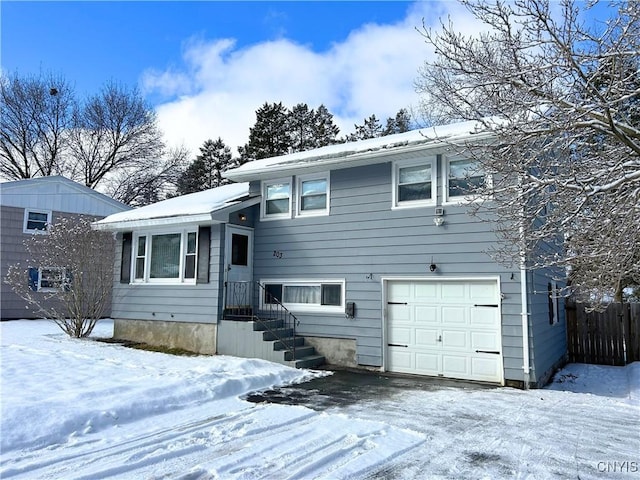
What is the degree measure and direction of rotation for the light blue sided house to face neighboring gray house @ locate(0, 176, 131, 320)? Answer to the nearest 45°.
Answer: approximately 90° to its right

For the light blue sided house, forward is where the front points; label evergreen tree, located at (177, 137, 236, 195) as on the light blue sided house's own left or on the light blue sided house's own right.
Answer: on the light blue sided house's own right

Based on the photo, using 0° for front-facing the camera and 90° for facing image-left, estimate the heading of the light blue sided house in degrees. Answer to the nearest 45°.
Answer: approximately 45°

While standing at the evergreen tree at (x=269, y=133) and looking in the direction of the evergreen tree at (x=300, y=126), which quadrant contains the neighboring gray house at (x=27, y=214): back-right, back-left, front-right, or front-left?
back-right

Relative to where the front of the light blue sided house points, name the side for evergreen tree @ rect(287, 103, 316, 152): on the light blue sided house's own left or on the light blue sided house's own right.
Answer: on the light blue sided house's own right

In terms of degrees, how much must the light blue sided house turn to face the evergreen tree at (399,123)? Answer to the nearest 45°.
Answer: approximately 135° to its right

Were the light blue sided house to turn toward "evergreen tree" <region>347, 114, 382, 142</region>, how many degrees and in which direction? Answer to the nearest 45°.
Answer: approximately 135° to its right

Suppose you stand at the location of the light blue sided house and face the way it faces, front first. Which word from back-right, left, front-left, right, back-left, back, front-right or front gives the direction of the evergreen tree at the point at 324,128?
back-right
